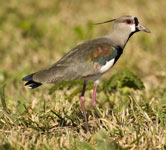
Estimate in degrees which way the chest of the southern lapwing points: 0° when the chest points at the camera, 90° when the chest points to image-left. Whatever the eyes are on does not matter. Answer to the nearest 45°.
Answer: approximately 270°
